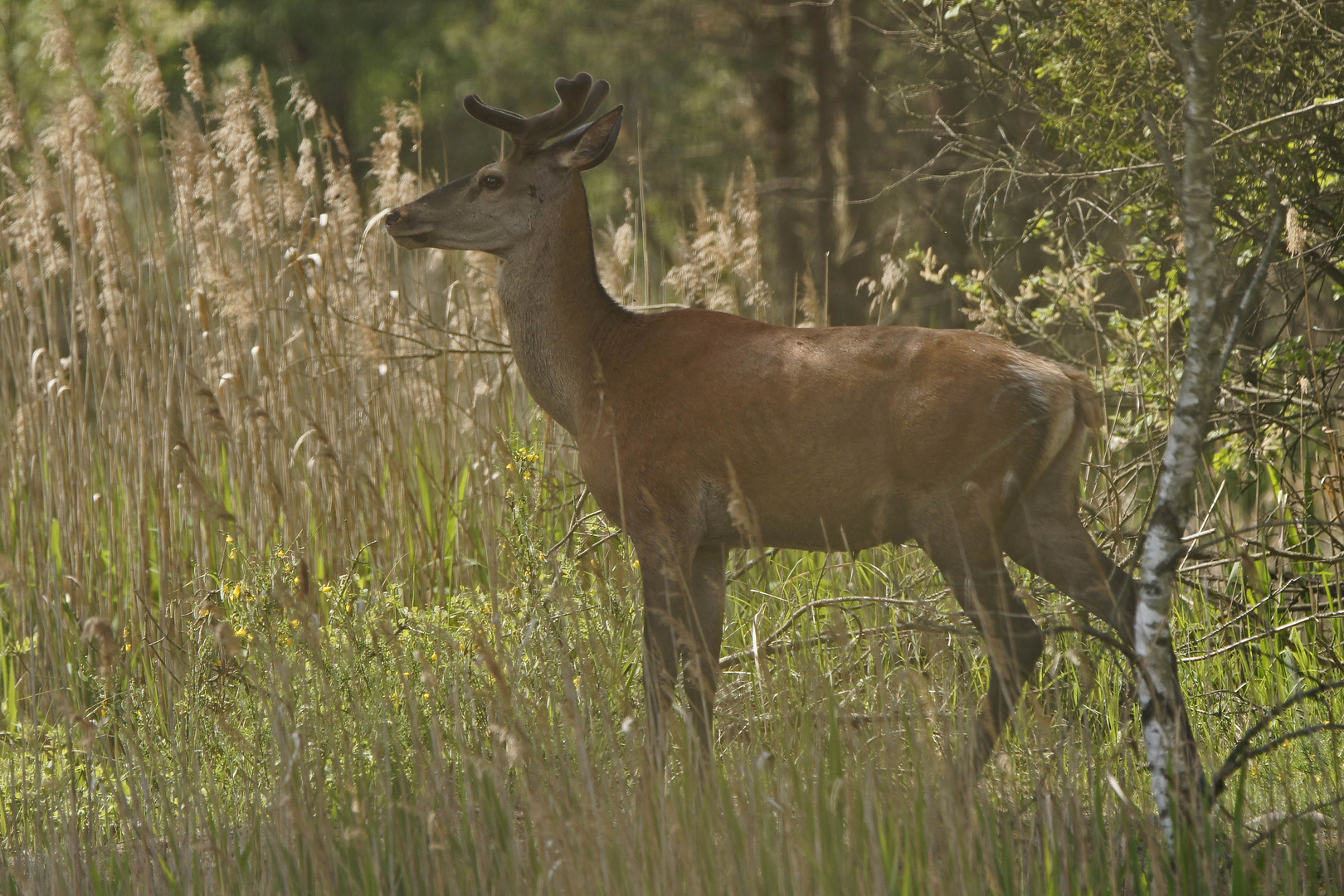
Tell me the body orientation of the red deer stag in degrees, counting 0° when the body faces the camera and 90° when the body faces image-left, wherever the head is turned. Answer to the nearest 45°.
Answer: approximately 90°

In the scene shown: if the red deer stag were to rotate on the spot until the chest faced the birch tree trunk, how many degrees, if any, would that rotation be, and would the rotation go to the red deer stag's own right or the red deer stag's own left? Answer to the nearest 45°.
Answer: approximately 135° to the red deer stag's own left
